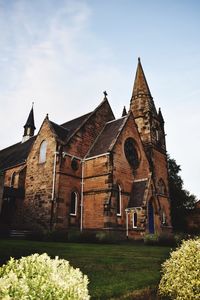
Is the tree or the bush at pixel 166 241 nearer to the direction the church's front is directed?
the bush

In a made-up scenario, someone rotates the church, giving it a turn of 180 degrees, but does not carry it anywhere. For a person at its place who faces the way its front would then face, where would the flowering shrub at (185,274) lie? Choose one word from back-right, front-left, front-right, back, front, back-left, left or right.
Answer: back-left

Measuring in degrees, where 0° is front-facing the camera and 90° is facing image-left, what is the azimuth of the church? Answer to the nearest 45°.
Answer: approximately 315°

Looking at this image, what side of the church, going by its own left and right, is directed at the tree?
left

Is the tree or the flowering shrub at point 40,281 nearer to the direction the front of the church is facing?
the flowering shrub

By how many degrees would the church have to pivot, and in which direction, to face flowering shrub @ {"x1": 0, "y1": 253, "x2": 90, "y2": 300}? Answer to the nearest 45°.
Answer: approximately 45° to its right

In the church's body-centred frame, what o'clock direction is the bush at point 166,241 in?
The bush is roughly at 12 o'clock from the church.
